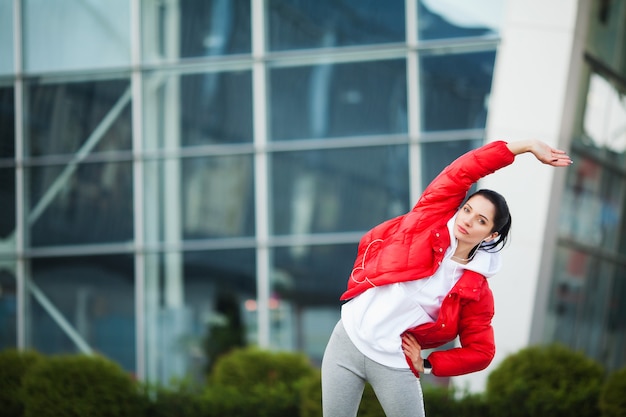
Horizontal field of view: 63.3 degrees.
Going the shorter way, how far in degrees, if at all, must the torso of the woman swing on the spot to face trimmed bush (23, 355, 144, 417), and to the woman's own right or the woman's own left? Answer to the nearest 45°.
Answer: approximately 135° to the woman's own right

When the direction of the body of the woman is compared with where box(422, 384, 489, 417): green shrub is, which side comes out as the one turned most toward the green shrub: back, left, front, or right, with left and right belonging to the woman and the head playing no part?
back

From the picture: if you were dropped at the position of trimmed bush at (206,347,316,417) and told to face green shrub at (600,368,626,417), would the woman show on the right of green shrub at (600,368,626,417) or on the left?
right

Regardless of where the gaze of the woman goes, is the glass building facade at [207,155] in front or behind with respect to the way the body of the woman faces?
behind

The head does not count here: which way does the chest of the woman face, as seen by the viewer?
toward the camera

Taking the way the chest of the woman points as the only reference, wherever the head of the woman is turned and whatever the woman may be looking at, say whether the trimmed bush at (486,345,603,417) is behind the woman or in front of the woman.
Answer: behind

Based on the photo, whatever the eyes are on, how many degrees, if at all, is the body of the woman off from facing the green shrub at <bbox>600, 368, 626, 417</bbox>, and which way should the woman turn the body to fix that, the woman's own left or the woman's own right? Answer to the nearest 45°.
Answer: approximately 135° to the woman's own left
